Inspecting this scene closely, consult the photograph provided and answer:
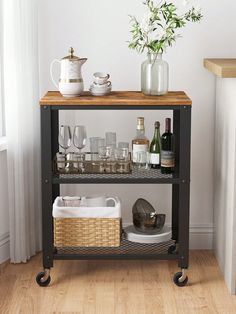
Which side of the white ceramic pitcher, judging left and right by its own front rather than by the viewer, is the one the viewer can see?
right
